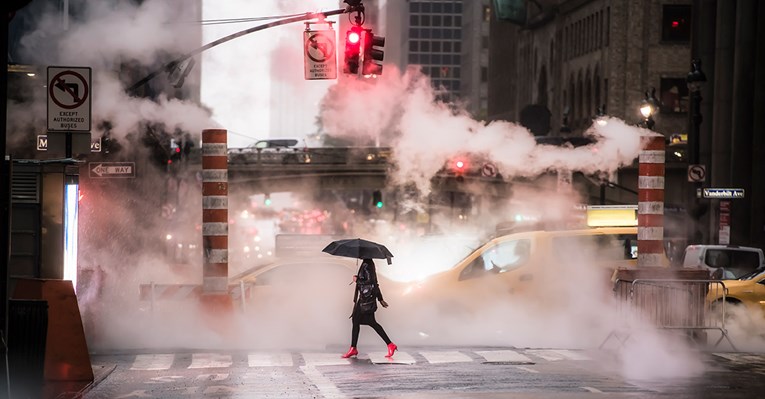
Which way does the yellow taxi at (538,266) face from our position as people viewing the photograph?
facing to the left of the viewer

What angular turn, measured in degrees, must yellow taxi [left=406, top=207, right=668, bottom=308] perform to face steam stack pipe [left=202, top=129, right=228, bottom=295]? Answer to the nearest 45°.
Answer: approximately 45° to its left

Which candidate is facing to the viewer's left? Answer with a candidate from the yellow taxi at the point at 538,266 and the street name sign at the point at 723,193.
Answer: the yellow taxi

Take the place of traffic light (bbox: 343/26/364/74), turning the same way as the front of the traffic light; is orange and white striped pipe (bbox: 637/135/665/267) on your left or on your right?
on your left

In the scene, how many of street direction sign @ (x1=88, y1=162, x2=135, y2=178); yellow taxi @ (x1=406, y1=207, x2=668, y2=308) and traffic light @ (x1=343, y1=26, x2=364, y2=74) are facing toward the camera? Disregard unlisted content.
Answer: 2
